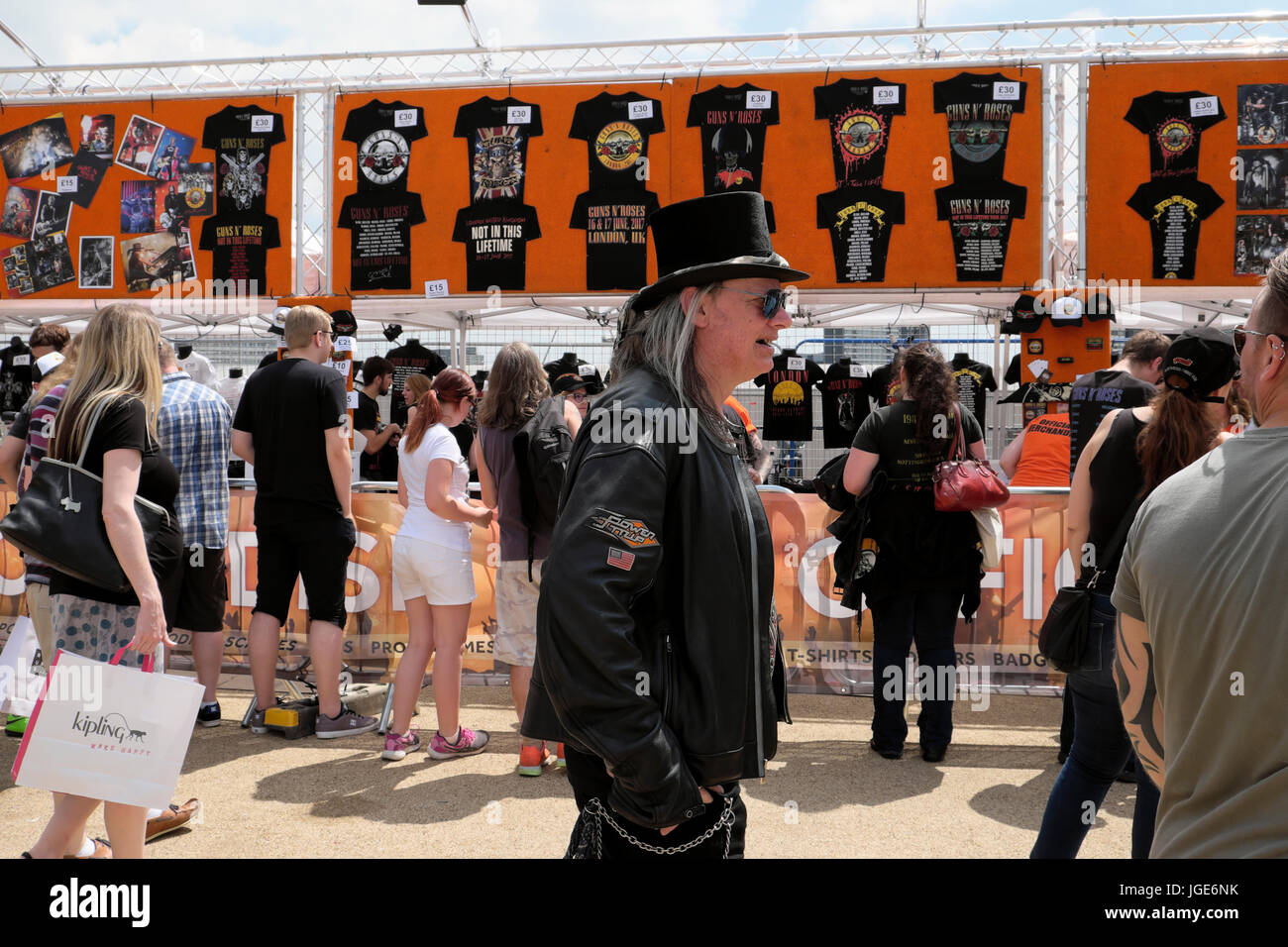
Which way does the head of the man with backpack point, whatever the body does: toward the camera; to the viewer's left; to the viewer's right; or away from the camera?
away from the camera

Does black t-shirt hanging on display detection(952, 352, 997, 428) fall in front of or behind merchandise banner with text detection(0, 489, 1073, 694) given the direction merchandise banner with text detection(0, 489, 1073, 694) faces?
behind

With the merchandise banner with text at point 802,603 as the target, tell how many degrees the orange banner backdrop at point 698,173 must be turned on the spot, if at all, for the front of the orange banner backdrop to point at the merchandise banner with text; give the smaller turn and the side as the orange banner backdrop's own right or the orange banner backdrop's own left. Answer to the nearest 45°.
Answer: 0° — it already faces it

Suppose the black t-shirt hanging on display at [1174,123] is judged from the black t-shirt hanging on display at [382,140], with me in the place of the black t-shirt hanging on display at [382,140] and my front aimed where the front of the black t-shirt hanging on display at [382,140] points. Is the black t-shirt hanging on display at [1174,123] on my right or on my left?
on my left

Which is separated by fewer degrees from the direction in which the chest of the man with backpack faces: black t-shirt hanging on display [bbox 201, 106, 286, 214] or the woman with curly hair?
the black t-shirt hanging on display

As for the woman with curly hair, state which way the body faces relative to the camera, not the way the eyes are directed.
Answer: away from the camera

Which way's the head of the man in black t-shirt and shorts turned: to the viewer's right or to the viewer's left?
to the viewer's right
